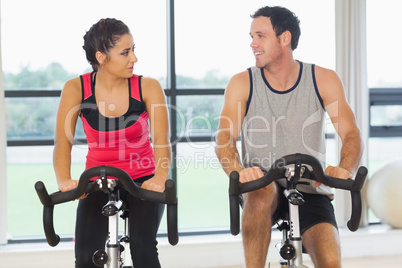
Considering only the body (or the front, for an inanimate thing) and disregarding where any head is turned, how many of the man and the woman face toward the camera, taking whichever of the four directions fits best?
2

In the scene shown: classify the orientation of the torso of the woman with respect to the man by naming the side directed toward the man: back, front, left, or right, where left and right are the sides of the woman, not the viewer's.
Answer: left

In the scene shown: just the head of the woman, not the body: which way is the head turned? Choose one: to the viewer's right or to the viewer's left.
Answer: to the viewer's right

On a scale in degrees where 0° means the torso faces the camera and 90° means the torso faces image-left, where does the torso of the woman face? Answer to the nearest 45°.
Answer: approximately 0°

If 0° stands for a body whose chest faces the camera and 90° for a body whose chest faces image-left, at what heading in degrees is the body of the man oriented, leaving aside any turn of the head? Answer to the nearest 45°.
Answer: approximately 0°

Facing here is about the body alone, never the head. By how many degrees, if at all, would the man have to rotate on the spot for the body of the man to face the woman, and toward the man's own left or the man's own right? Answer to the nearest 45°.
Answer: approximately 90° to the man's own right
